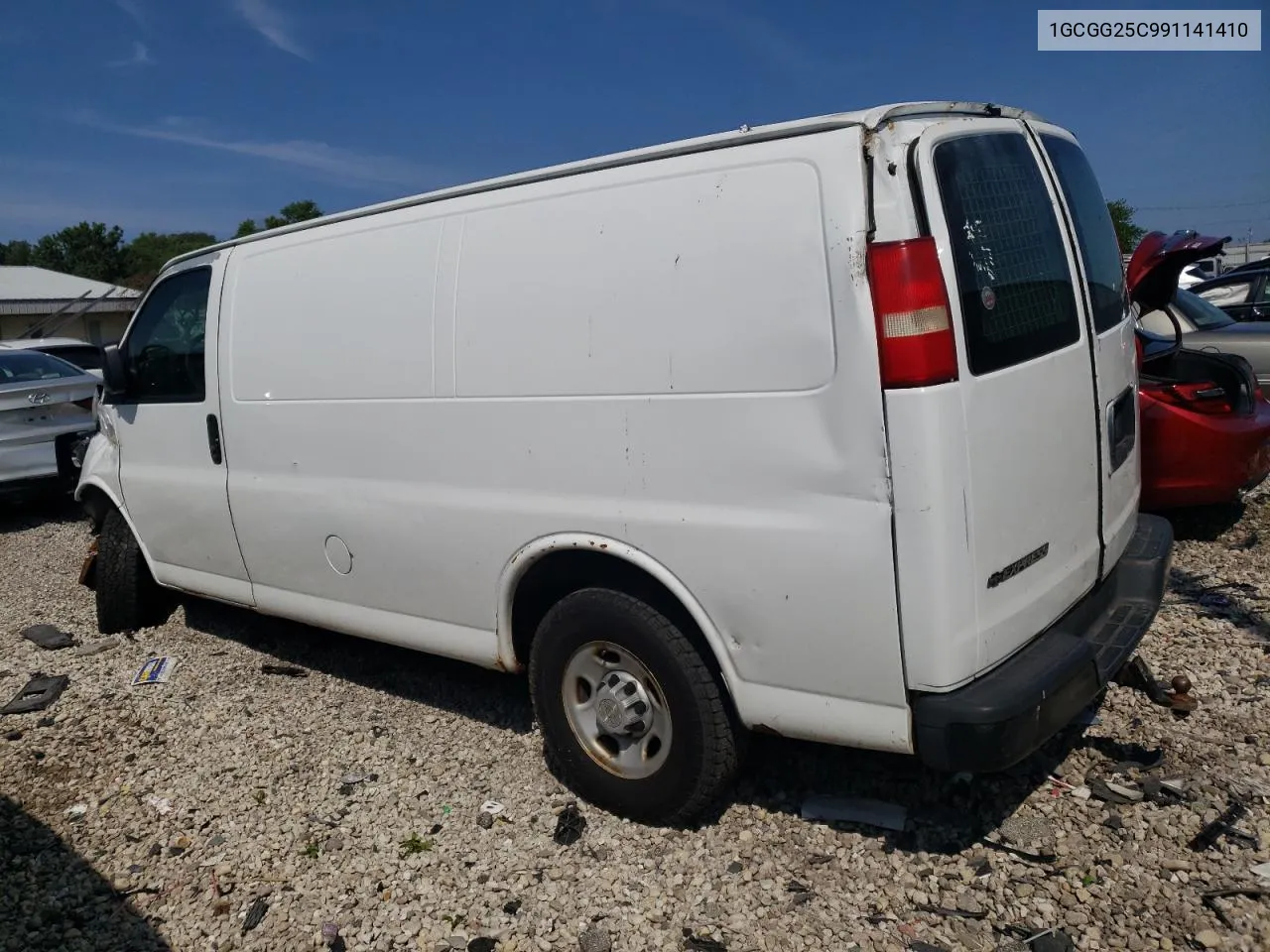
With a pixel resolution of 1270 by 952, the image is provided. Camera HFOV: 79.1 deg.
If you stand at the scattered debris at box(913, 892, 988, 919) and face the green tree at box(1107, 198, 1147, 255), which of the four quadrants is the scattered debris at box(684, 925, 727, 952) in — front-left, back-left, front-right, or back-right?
back-left

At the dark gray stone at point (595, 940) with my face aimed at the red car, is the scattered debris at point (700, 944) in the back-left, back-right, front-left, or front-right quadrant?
front-right

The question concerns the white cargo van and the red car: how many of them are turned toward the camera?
0

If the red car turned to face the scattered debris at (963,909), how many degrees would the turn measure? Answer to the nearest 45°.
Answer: approximately 135° to its left

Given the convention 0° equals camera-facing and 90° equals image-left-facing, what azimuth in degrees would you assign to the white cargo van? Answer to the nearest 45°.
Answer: approximately 135°

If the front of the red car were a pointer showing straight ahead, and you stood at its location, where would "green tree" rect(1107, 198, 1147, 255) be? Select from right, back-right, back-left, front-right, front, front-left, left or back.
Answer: front-right

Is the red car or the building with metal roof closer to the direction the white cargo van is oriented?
the building with metal roof

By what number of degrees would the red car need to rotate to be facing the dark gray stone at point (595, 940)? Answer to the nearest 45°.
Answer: approximately 135° to its left

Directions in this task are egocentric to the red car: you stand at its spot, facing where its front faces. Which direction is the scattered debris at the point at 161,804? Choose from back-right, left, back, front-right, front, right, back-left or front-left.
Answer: left

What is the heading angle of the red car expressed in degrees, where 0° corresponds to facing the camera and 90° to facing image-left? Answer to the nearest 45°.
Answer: approximately 135°

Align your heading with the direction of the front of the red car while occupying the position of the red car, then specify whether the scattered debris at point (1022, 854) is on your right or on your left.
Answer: on your left
